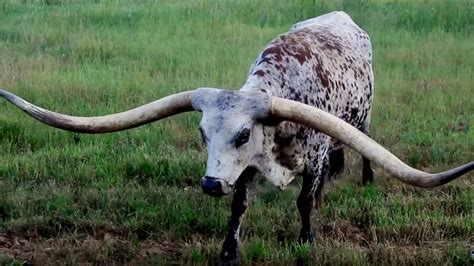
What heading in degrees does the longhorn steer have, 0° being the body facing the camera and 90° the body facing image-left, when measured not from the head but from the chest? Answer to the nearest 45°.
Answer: approximately 45°
